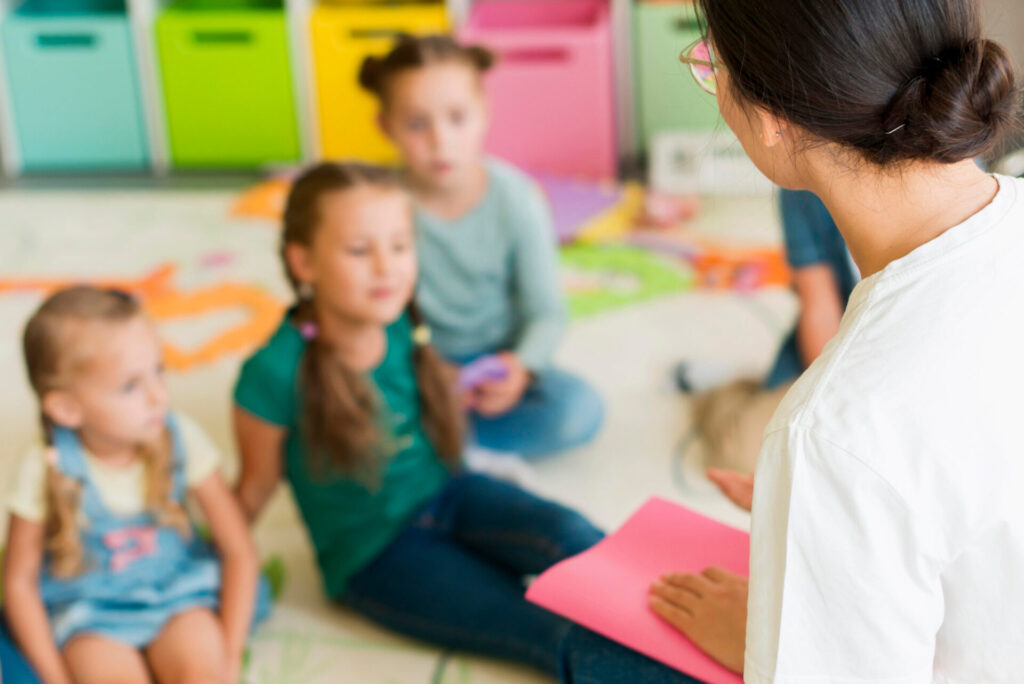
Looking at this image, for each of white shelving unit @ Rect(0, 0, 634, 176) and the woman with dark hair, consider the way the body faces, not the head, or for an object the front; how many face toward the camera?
1

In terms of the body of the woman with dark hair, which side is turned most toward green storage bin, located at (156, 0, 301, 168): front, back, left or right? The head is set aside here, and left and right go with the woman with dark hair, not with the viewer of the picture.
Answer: front

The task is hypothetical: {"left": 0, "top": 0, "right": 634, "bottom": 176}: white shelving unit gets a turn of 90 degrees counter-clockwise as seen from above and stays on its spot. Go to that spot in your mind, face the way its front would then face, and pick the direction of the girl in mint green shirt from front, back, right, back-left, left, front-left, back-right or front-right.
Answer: right

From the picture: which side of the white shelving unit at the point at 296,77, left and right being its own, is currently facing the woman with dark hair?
front

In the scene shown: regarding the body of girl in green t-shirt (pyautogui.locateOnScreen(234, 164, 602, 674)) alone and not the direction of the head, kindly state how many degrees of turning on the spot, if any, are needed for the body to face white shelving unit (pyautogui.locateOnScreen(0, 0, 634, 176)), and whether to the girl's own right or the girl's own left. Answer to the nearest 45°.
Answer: approximately 135° to the girl's own left

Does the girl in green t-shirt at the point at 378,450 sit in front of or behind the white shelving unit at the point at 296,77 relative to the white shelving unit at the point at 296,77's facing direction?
in front

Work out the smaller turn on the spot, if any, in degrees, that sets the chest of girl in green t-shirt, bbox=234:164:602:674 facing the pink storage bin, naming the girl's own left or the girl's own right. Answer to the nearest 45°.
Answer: approximately 135° to the girl's own left

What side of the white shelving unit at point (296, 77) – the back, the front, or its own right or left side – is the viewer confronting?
front

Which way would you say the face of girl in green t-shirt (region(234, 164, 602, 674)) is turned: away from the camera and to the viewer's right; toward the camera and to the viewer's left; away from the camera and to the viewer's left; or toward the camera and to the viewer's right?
toward the camera and to the viewer's right

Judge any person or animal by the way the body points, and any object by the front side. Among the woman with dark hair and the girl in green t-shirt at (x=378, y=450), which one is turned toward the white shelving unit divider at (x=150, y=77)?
the woman with dark hair

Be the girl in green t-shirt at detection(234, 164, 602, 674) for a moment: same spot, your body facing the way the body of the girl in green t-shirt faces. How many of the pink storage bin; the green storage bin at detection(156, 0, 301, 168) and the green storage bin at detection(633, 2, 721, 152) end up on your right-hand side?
0

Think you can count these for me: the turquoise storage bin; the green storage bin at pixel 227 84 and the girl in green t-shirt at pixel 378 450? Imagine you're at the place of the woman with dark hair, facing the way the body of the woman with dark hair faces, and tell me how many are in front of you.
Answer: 3

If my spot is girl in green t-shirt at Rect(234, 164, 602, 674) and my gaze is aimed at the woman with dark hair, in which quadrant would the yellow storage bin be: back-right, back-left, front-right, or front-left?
back-left

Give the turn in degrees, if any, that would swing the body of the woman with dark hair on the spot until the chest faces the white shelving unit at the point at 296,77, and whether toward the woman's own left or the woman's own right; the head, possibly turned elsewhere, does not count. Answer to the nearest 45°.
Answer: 0° — they already face it

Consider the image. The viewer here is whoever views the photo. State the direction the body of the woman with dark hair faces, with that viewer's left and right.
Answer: facing away from the viewer and to the left of the viewer

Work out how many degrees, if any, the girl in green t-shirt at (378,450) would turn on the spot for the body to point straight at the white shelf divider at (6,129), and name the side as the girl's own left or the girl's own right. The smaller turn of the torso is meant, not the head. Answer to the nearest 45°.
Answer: approximately 180°

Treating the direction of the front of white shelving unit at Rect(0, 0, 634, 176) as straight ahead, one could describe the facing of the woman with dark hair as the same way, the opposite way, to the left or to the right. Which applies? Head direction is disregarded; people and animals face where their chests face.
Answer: the opposite way

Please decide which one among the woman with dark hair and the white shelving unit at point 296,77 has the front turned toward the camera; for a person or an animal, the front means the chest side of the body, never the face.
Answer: the white shelving unit

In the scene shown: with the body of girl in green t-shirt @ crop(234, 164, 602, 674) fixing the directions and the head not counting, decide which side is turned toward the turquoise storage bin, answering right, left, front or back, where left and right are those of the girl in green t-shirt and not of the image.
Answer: back
